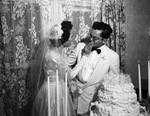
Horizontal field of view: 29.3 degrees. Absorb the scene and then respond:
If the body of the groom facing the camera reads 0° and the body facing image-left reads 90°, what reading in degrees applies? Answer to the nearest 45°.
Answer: approximately 45°
